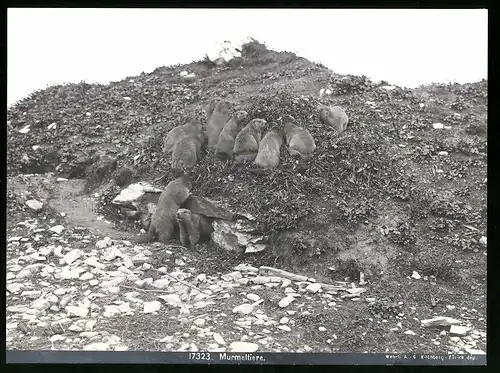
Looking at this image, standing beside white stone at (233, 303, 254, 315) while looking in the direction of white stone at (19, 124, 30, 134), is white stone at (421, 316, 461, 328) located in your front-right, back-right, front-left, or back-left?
back-right

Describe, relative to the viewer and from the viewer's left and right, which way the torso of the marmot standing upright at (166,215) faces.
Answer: facing to the right of the viewer
